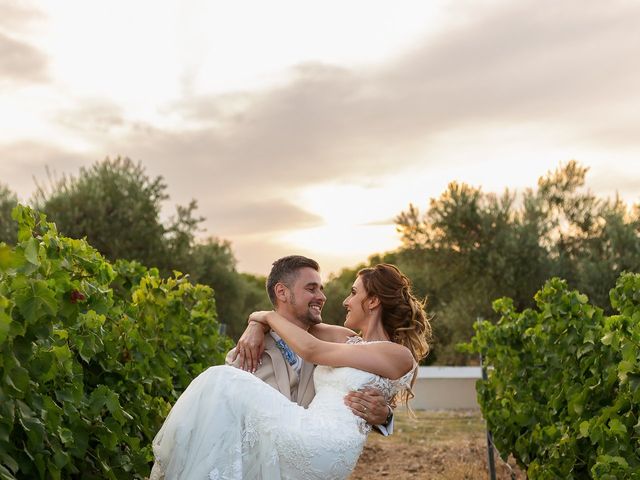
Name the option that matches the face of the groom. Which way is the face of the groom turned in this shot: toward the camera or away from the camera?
toward the camera

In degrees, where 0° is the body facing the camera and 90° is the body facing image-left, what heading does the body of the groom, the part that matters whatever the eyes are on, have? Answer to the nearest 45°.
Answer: approximately 315°

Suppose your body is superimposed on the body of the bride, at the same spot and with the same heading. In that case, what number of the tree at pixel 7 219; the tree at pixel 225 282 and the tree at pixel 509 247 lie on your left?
0

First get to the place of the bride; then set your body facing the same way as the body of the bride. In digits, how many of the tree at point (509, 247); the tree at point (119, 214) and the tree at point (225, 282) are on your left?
0

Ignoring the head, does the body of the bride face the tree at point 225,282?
no

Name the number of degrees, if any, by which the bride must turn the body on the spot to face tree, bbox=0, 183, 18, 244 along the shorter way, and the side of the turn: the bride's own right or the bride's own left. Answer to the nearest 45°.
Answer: approximately 90° to the bride's own right

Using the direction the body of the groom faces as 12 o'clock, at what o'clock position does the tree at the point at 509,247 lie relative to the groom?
The tree is roughly at 8 o'clock from the groom.

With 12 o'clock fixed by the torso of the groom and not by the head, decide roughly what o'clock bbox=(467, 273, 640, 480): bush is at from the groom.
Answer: The bush is roughly at 9 o'clock from the groom.

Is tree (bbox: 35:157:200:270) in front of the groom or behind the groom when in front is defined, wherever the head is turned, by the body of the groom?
behind

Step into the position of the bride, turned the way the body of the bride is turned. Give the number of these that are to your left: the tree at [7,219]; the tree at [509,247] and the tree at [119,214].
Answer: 0

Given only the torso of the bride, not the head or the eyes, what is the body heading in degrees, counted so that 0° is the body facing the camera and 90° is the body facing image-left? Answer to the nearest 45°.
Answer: approximately 90°

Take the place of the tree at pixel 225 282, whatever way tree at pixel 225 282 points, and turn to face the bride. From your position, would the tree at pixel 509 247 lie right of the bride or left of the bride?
left

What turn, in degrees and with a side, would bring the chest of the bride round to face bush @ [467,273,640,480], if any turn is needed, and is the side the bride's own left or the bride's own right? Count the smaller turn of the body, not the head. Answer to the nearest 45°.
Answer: approximately 135° to the bride's own right

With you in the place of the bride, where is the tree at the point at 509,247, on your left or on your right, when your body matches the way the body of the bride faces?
on your right
